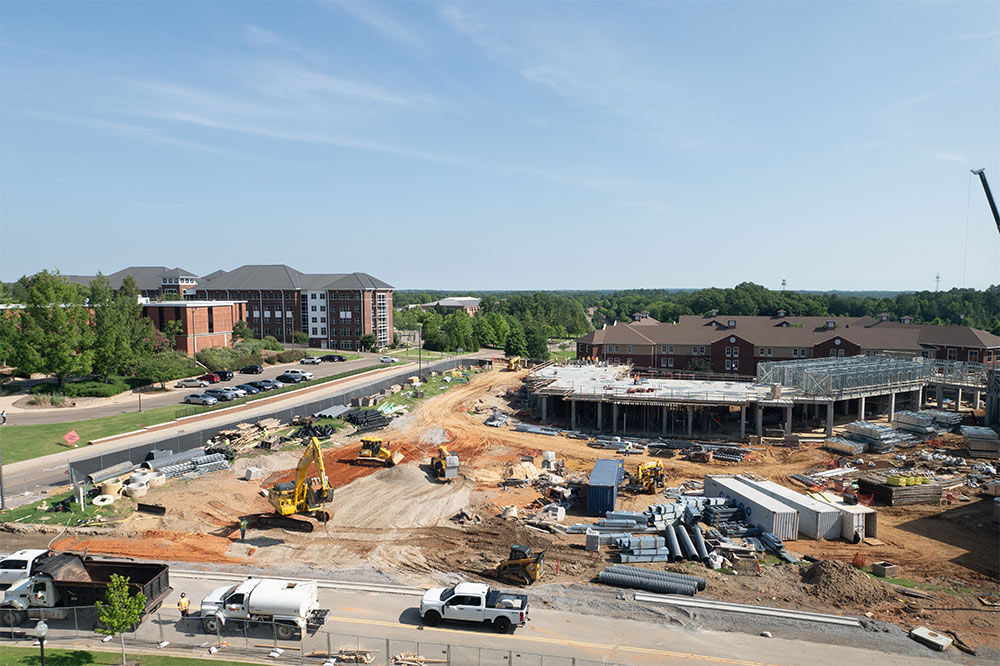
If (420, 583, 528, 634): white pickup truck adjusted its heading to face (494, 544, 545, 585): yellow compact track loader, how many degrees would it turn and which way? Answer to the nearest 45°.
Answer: approximately 135° to its right

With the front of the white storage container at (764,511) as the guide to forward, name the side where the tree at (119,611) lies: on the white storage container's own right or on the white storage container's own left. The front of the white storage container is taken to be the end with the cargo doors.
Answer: on the white storage container's own right

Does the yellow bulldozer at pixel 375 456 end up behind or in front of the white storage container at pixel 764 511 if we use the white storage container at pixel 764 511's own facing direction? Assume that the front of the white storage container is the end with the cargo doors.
behind

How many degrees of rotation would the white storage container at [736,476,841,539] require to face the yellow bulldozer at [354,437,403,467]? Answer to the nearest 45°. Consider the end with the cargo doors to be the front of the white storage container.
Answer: approximately 135° to its right

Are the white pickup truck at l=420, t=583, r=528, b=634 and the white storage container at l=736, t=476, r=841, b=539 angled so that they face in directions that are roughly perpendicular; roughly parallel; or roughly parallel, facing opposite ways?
roughly perpendicular

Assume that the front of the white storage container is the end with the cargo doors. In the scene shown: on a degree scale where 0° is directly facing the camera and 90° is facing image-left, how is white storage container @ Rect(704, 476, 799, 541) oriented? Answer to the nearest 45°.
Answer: approximately 315°

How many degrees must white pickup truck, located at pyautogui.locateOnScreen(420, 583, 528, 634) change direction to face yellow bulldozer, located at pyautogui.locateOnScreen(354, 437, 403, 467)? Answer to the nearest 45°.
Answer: approximately 90° to its right

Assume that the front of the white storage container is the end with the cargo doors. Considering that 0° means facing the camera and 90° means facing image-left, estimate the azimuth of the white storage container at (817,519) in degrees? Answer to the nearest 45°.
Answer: approximately 315°

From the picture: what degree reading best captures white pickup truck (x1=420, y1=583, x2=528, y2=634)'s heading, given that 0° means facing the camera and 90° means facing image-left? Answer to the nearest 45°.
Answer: approximately 90°

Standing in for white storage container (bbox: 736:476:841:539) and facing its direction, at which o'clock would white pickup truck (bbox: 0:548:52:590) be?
The white pickup truck is roughly at 3 o'clock from the white storage container.

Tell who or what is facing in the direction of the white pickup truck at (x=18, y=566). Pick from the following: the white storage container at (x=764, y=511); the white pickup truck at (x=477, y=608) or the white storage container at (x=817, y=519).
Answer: the white pickup truck at (x=477, y=608)

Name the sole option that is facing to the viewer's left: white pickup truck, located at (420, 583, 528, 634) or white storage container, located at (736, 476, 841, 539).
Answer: the white pickup truck

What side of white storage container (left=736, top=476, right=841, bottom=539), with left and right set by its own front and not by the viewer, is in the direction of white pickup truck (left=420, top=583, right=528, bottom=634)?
right

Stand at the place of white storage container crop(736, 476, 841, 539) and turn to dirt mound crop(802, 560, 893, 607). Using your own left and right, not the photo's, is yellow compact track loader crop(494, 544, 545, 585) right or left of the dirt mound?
right
